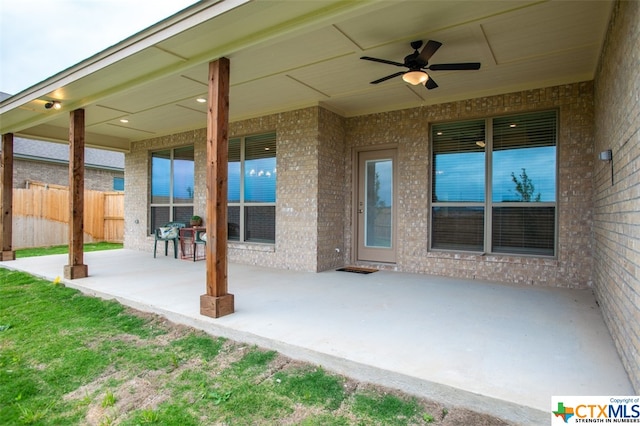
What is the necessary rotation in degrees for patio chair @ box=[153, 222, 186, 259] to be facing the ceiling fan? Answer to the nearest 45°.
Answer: approximately 90° to its left

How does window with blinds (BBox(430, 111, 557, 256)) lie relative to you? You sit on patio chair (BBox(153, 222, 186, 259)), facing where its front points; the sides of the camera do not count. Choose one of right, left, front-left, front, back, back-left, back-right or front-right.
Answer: left

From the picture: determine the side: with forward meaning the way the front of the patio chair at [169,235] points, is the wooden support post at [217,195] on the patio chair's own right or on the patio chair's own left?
on the patio chair's own left

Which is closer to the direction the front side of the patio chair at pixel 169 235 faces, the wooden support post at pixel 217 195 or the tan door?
the wooden support post

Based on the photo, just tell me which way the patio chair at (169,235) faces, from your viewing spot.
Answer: facing the viewer and to the left of the viewer

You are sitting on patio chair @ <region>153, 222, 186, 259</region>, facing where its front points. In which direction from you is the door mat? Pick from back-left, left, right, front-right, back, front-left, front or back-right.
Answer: left

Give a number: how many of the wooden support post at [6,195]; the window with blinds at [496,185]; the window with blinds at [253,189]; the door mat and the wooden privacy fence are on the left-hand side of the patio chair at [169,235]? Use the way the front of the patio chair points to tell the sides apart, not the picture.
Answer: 3

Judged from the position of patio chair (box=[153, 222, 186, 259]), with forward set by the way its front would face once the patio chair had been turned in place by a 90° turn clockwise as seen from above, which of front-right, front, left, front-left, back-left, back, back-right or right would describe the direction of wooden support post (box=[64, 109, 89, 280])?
left

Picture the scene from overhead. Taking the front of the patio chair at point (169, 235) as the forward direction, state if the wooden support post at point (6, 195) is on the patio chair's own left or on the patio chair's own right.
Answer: on the patio chair's own right

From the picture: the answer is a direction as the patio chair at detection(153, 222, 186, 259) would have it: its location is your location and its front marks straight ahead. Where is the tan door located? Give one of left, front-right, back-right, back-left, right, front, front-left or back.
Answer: left

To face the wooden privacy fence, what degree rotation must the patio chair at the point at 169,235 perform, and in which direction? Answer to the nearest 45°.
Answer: approximately 90° to its right

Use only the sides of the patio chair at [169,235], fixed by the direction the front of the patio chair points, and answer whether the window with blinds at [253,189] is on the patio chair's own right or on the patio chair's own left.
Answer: on the patio chair's own left
